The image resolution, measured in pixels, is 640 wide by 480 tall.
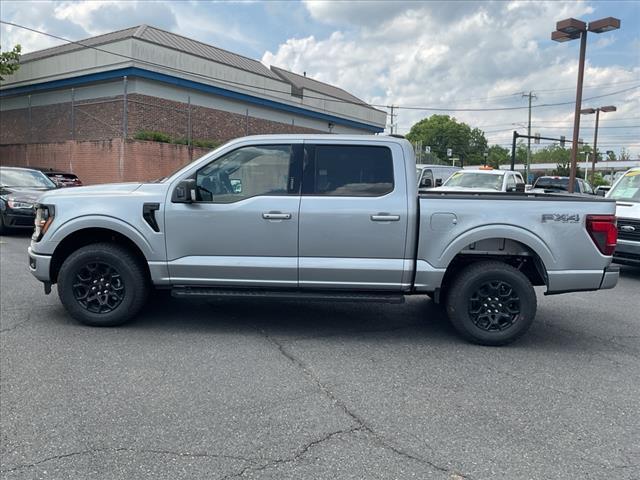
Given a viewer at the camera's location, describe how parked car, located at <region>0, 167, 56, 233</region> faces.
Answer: facing the viewer and to the right of the viewer

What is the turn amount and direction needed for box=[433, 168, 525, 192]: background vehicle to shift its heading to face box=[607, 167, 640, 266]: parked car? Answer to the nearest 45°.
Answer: approximately 45° to its left

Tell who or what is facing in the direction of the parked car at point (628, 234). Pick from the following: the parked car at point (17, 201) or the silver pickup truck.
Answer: the parked car at point (17, 201)

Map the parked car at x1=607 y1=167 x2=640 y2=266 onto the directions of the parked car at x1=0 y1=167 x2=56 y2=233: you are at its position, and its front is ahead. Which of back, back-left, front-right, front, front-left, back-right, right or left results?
front

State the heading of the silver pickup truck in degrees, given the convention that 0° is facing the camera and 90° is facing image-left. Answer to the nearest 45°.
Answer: approximately 90°

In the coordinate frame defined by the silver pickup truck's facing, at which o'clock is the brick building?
The brick building is roughly at 2 o'clock from the silver pickup truck.

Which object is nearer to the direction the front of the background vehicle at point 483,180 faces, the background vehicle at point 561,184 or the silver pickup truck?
the silver pickup truck

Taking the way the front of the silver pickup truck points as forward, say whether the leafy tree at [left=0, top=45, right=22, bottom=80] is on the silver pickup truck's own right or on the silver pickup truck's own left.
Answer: on the silver pickup truck's own right

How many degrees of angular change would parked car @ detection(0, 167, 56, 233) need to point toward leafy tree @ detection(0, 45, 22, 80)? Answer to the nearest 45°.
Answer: approximately 135° to its left

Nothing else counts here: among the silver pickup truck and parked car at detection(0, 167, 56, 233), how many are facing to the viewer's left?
1
